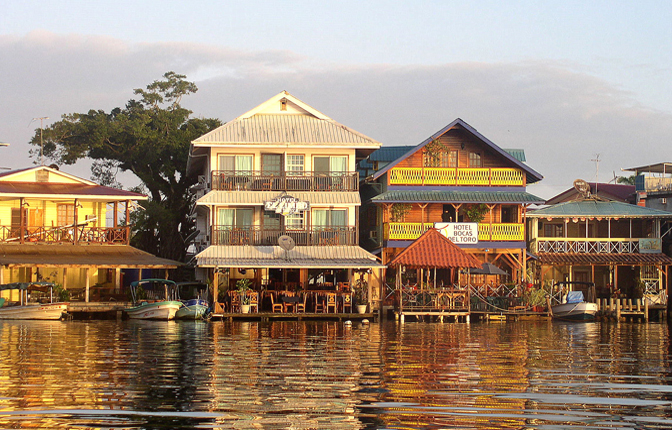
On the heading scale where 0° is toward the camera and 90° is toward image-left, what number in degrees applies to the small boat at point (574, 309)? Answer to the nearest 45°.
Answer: approximately 315°

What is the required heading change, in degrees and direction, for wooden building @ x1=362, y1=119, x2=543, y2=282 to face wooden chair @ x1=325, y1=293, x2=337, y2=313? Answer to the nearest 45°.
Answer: approximately 45° to its right

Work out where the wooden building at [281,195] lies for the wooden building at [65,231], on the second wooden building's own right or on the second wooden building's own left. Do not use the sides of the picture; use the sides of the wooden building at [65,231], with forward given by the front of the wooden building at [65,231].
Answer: on the second wooden building's own left

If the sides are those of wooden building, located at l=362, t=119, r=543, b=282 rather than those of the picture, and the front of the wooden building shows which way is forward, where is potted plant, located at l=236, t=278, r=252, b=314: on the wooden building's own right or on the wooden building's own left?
on the wooden building's own right

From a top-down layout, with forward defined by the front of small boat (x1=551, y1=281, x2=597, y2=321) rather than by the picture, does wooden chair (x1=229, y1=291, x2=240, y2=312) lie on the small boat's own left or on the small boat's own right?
on the small boat's own right

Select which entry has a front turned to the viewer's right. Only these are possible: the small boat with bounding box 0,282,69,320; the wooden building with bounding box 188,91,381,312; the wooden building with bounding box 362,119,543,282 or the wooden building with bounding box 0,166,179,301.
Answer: the small boat

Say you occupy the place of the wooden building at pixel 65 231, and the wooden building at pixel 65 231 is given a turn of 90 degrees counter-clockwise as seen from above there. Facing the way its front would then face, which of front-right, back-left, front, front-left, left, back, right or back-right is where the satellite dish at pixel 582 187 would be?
front

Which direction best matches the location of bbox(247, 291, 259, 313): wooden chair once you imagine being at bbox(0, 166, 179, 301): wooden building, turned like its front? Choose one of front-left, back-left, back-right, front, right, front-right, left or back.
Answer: front-left

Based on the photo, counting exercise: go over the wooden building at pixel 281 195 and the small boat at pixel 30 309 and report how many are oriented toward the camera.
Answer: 1
